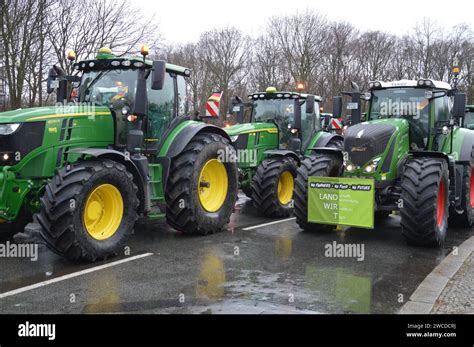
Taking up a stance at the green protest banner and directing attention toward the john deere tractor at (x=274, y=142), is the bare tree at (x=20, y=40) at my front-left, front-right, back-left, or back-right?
front-left

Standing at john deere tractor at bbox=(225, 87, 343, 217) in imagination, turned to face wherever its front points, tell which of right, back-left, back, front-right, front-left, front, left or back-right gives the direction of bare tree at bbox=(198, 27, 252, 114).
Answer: back-right

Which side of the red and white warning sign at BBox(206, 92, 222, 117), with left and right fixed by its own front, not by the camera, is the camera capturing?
front

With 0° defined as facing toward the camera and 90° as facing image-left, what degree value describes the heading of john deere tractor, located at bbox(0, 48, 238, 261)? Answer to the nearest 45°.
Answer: approximately 45°

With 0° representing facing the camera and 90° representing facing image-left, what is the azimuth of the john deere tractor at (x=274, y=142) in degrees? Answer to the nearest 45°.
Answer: approximately 45°

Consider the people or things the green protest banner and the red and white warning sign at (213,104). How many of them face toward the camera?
2

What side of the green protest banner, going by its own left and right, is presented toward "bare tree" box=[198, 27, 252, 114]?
back

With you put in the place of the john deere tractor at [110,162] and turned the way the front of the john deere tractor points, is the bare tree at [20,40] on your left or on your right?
on your right

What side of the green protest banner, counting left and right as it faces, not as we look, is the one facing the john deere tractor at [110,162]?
right

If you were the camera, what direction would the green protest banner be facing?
facing the viewer

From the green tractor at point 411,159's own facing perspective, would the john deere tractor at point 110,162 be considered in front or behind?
in front

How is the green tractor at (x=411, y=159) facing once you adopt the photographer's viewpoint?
facing the viewer and to the left of the viewer

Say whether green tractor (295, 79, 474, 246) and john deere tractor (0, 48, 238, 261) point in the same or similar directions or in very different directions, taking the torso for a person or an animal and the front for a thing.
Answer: same or similar directions

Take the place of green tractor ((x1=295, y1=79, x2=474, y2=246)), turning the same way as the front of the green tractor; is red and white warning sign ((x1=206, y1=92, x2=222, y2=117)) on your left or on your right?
on your right
